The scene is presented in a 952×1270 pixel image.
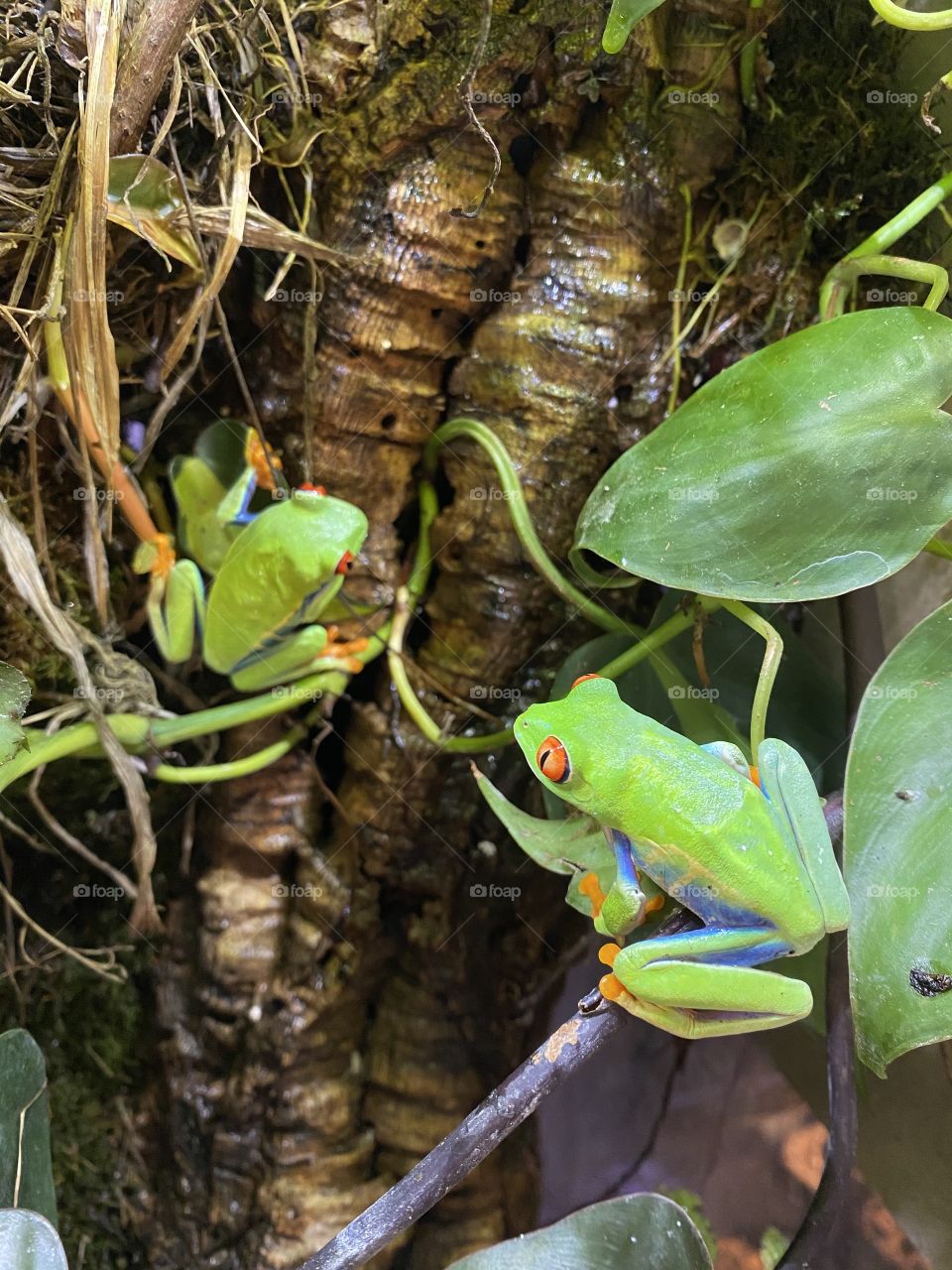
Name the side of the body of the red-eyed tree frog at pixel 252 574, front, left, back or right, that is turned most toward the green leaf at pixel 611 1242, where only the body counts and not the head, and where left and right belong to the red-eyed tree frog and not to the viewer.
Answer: right

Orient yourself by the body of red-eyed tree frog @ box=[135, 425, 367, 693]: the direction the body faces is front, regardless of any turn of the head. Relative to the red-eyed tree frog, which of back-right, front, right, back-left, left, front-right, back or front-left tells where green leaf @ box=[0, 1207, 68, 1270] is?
back-right

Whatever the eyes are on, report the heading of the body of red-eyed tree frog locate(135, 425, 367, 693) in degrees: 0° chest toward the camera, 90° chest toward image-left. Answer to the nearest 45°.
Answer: approximately 225°

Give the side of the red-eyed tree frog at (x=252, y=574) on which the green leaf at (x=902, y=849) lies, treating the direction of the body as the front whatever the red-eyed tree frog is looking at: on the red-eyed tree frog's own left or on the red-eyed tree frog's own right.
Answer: on the red-eyed tree frog's own right
